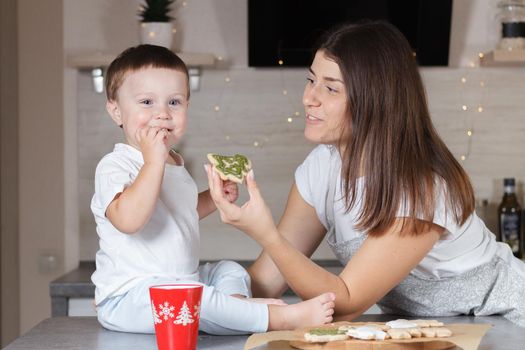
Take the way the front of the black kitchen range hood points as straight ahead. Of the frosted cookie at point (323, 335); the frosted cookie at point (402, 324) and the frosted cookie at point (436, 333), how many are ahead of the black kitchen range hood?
3

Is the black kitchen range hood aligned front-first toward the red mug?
yes

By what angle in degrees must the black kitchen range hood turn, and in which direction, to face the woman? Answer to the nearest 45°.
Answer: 0° — it already faces them

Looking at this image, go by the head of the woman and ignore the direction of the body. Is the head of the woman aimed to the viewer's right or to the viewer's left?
to the viewer's left

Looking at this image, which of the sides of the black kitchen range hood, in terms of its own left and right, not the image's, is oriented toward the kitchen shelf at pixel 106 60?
right

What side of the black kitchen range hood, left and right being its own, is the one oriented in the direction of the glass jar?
left

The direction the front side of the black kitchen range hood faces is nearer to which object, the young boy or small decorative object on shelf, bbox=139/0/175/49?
the young boy

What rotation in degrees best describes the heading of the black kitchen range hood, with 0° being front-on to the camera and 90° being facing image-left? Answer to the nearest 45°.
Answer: approximately 0°

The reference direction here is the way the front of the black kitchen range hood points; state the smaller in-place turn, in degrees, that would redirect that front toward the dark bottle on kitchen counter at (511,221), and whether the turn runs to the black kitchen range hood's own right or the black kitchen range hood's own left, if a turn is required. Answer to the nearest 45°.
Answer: approximately 90° to the black kitchen range hood's own left

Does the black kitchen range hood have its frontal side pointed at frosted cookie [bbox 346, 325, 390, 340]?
yes

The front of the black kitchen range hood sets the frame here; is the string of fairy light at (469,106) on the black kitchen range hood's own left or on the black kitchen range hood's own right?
on the black kitchen range hood's own left

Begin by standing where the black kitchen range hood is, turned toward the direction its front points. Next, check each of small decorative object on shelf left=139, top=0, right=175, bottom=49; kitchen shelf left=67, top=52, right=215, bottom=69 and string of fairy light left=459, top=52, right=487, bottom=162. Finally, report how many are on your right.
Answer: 2
